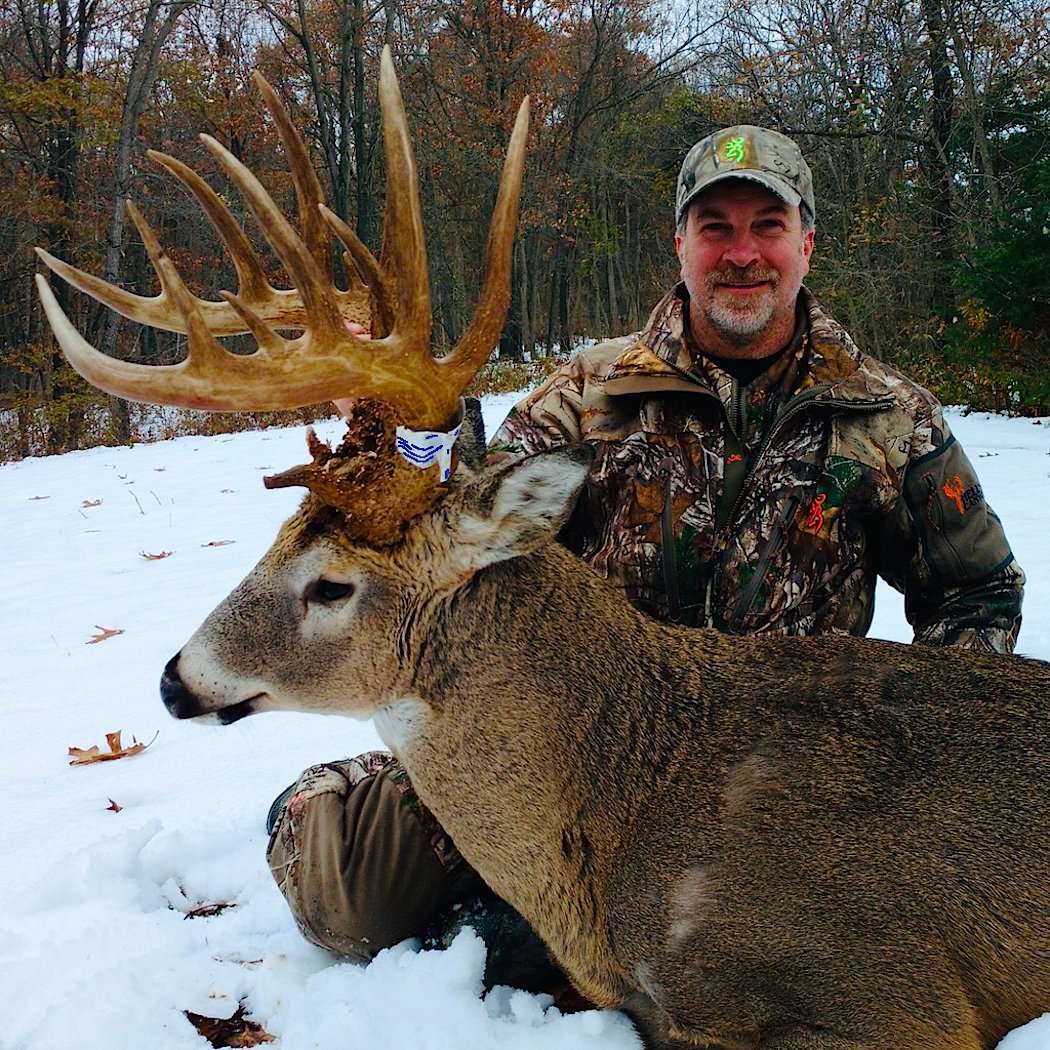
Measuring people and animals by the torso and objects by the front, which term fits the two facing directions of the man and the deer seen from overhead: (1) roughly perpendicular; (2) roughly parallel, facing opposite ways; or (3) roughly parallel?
roughly perpendicular

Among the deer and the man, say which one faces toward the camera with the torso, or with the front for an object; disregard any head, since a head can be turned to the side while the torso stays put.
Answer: the man

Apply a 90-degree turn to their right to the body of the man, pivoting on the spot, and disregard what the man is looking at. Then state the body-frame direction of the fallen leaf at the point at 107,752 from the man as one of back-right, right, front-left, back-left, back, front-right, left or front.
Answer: front

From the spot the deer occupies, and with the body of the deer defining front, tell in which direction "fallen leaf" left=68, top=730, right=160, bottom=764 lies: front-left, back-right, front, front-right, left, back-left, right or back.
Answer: front-right

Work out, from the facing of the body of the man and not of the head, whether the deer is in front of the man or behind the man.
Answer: in front

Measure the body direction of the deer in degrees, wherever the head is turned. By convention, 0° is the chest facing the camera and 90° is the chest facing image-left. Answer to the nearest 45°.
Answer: approximately 90°

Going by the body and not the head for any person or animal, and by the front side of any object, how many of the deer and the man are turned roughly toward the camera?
1

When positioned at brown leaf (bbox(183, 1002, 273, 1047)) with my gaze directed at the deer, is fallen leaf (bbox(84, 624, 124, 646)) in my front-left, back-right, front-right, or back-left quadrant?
back-left

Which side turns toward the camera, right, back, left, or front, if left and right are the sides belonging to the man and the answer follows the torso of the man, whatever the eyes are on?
front

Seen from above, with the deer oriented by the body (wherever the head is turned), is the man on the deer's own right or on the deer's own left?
on the deer's own right

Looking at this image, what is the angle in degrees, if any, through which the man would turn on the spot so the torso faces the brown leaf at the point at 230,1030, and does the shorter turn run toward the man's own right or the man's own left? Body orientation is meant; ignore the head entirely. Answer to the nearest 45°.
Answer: approximately 45° to the man's own right

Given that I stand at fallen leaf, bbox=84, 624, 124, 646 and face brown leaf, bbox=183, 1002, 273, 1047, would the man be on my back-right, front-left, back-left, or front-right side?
front-left

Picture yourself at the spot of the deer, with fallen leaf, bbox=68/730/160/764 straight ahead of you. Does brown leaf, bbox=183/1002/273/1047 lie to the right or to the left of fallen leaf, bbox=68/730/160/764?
left

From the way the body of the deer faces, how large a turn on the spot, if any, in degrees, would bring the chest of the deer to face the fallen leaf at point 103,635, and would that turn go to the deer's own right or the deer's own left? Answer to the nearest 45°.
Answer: approximately 45° to the deer's own right
